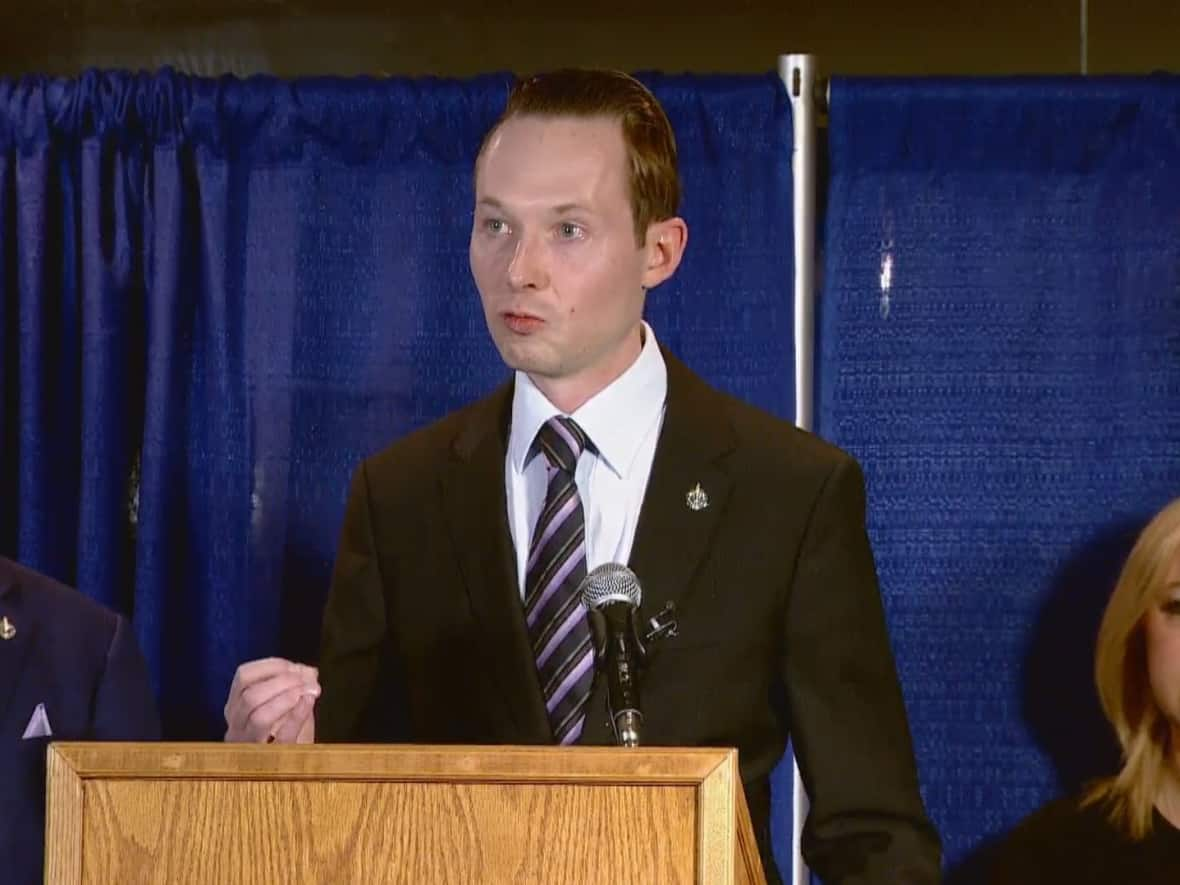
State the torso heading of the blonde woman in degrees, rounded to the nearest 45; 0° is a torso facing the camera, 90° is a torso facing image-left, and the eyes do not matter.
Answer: approximately 0°

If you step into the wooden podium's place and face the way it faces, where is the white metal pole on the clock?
The white metal pole is roughly at 7 o'clock from the wooden podium.

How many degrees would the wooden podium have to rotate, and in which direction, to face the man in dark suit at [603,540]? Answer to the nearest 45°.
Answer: approximately 180°

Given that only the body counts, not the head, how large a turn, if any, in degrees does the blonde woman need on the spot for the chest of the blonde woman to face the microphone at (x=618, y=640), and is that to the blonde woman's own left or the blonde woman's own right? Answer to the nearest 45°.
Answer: approximately 45° to the blonde woman's own right

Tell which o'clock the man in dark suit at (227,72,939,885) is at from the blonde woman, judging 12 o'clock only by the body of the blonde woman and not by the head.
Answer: The man in dark suit is roughly at 2 o'clock from the blonde woman.

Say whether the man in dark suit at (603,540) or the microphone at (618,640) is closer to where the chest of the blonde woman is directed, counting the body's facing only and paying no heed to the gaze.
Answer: the microphone

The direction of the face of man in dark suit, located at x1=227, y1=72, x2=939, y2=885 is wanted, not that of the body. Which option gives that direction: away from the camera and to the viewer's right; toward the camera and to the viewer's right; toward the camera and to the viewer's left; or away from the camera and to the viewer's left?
toward the camera and to the viewer's left

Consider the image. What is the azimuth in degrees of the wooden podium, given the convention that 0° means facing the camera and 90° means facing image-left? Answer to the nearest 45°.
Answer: approximately 0°
